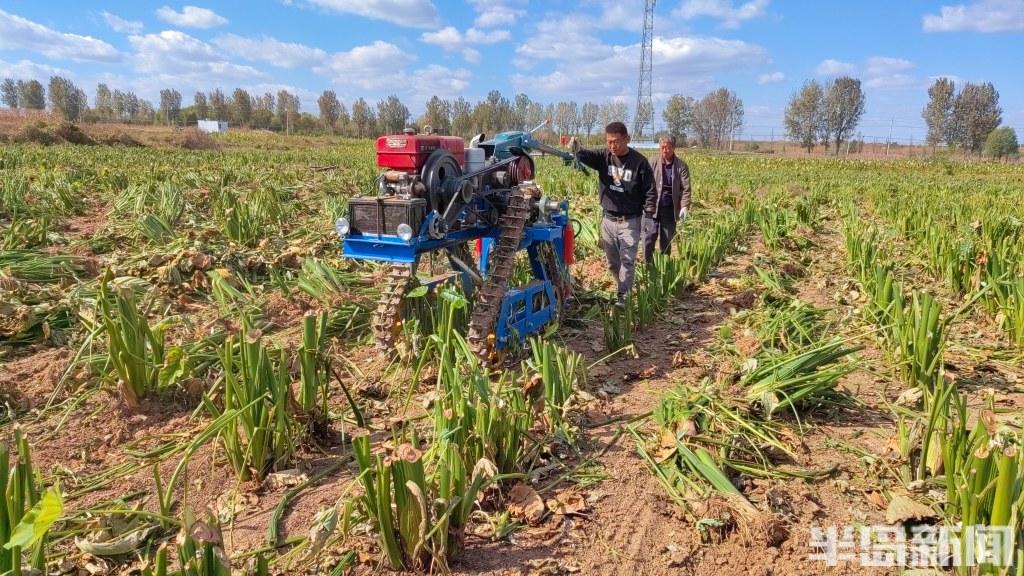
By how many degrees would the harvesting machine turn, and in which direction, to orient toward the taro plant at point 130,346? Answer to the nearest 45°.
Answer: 0° — it already faces it

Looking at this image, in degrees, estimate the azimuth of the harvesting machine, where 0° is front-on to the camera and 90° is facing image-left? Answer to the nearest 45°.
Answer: approximately 45°

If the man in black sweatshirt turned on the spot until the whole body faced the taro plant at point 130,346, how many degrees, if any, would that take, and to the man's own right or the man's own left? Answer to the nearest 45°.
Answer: approximately 45° to the man's own right

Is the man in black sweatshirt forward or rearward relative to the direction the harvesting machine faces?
rearward

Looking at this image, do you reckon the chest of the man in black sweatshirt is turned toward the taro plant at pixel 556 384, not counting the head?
yes

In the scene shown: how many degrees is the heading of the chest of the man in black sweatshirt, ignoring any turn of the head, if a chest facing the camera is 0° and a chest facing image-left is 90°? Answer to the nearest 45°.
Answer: approximately 0°
